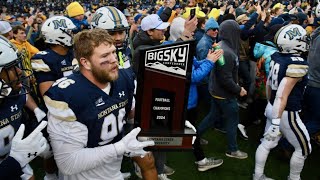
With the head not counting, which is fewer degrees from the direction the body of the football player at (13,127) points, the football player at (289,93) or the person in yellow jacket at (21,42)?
the football player

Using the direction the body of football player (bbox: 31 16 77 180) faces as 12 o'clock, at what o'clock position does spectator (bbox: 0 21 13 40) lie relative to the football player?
The spectator is roughly at 7 o'clock from the football player.

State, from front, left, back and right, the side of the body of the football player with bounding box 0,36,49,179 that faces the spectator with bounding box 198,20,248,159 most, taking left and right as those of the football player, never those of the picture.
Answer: left

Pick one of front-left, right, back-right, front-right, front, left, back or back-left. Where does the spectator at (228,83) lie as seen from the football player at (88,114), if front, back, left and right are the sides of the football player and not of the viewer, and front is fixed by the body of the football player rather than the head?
left

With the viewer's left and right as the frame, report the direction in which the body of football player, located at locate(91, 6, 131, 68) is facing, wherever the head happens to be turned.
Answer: facing the viewer and to the right of the viewer
